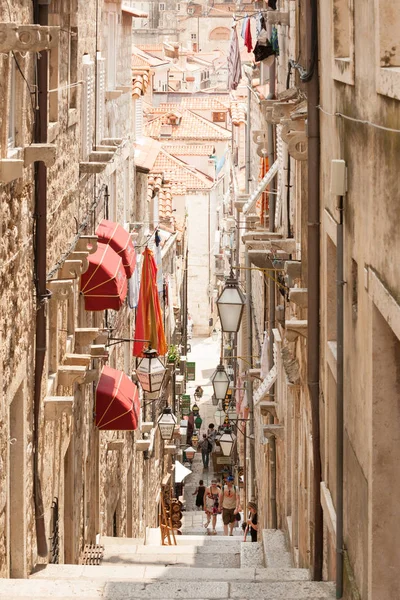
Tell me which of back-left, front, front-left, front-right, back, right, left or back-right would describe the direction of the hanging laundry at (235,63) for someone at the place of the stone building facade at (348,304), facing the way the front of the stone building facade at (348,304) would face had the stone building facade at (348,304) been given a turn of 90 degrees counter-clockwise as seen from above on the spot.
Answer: back

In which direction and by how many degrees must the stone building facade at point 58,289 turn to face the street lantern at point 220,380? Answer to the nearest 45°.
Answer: approximately 90° to its left

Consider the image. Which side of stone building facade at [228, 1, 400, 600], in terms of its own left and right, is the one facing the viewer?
left

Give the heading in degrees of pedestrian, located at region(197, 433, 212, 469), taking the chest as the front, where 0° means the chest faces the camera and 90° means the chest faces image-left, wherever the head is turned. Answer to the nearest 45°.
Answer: approximately 180°

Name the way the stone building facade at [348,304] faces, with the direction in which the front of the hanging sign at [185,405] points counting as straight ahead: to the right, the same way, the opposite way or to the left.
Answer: to the right

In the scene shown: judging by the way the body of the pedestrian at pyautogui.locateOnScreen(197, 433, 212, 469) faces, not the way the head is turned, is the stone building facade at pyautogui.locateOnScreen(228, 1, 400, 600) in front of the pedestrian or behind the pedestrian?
behind

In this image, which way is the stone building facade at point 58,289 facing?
to the viewer's right

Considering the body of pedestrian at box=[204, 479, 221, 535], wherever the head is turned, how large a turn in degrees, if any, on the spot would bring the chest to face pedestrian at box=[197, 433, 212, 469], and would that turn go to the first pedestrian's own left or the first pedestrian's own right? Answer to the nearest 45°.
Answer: approximately 180°
